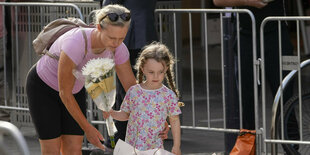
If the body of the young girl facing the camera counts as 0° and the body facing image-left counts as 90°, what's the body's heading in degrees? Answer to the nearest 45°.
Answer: approximately 0°

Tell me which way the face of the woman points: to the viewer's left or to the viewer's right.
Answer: to the viewer's right

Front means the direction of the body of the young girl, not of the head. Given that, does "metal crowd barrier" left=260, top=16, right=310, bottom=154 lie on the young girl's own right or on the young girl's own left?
on the young girl's own left

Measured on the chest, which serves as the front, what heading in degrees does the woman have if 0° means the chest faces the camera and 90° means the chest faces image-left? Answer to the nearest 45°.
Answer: approximately 315°

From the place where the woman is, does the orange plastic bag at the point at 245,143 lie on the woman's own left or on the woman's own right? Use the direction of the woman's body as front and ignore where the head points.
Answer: on the woman's own left
